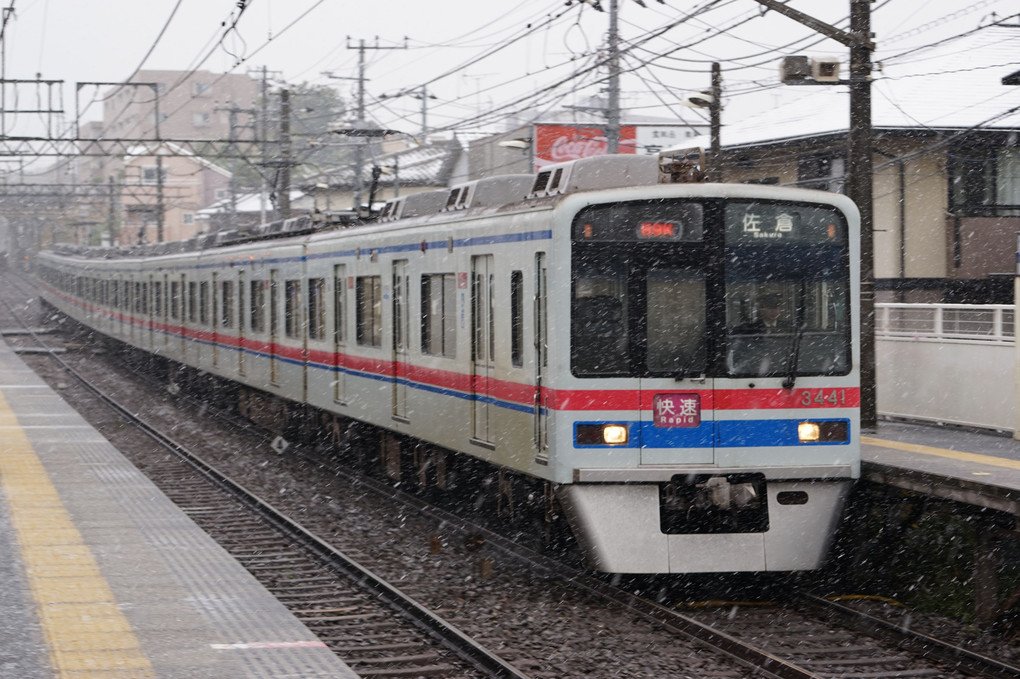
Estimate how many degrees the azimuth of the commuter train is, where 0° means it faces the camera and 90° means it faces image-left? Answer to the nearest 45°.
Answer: approximately 315°

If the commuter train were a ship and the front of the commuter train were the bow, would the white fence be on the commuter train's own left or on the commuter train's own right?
on the commuter train's own left

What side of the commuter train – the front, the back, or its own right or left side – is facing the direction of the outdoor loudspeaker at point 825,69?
left
